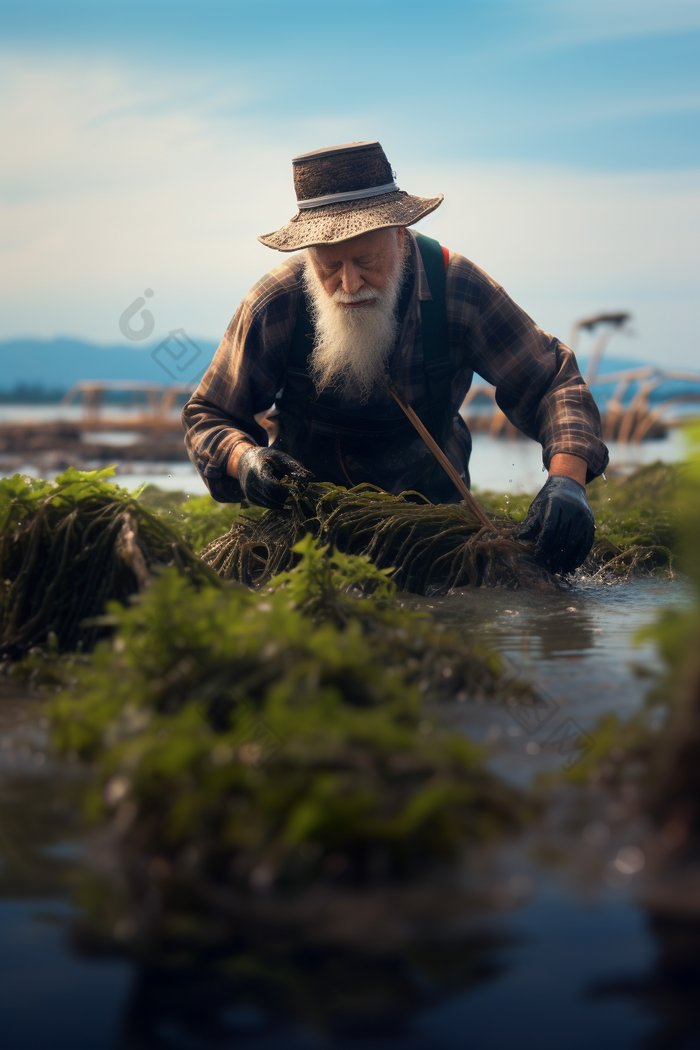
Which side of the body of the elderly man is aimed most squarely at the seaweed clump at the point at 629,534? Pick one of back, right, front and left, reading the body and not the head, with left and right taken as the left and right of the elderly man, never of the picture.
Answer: left

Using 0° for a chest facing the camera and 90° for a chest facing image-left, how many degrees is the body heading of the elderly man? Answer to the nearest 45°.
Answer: approximately 0°

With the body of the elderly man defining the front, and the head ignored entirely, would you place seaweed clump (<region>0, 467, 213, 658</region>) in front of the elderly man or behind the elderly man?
in front

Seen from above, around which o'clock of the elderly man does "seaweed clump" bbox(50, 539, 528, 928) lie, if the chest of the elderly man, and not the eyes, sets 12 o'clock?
The seaweed clump is roughly at 12 o'clock from the elderly man.
